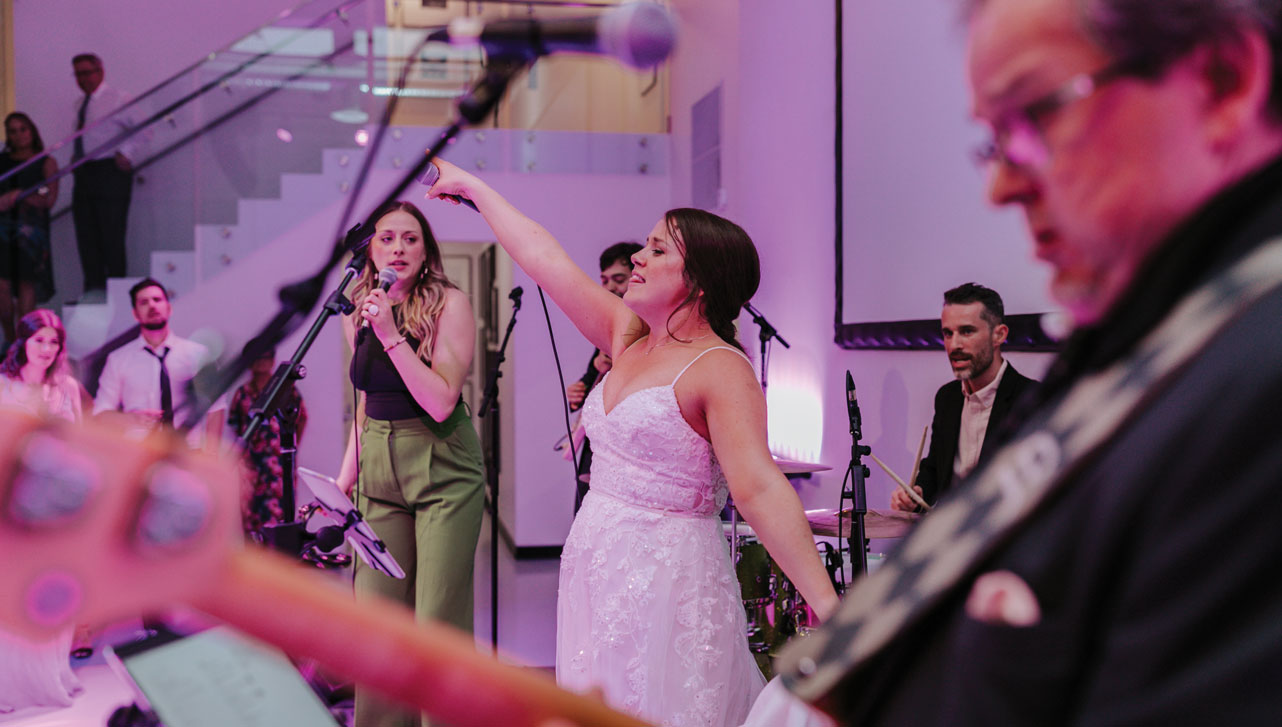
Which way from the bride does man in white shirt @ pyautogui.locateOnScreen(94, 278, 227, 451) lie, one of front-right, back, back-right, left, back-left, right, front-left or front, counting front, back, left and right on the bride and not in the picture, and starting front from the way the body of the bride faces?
right

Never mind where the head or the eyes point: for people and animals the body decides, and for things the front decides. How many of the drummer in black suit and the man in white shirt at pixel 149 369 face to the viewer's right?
0

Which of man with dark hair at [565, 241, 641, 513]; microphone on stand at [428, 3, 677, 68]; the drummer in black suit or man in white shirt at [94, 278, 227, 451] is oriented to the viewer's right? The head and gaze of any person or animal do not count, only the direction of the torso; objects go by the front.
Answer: the microphone on stand

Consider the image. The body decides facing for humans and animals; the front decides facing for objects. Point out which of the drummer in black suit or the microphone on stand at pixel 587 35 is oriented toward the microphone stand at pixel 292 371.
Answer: the drummer in black suit

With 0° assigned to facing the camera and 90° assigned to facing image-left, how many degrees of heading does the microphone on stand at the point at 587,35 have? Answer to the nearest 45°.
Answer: approximately 270°

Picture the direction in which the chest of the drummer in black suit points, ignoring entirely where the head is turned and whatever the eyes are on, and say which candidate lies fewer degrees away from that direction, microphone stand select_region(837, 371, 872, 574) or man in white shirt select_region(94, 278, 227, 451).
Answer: the microphone stand

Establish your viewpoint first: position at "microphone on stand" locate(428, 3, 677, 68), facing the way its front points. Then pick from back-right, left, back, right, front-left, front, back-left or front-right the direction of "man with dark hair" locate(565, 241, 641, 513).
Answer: left

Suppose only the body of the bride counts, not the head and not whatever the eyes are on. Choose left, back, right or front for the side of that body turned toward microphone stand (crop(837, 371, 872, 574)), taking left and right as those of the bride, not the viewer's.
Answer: back

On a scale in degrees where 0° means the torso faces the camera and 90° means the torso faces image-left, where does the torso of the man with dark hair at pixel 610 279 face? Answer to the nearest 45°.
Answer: approximately 45°

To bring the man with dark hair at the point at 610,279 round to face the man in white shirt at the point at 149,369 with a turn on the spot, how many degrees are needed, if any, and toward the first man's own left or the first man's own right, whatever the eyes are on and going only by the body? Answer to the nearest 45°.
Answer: approximately 45° to the first man's own right

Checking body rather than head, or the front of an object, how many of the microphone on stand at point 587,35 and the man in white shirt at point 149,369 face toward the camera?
1
